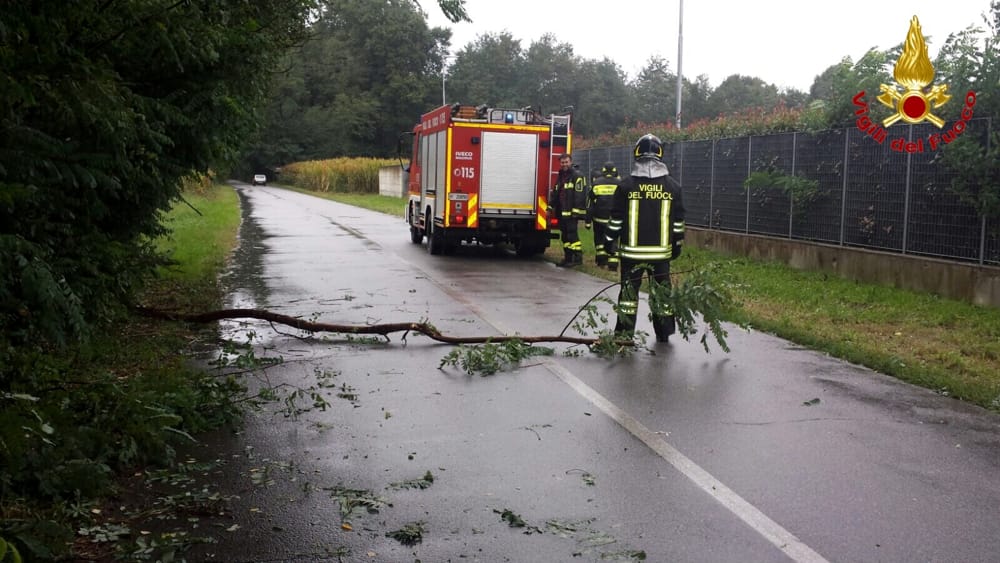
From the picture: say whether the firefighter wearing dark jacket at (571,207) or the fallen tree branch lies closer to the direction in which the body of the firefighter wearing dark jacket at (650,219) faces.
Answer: the firefighter wearing dark jacket

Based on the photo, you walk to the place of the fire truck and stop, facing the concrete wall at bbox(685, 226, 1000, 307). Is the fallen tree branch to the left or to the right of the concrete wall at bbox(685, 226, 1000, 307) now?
right

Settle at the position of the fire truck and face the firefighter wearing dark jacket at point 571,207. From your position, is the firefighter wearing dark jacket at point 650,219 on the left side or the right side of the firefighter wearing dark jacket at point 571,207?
right

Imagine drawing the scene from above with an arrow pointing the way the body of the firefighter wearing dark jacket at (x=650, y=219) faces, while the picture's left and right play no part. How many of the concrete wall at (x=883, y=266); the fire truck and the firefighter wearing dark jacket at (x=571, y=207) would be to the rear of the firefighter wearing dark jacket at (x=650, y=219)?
0

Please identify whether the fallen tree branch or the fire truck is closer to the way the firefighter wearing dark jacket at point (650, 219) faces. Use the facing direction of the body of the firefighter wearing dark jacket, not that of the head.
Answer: the fire truck

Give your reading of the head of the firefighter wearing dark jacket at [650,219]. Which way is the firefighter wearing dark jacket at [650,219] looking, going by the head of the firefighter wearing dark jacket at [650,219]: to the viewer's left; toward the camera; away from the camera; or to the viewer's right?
away from the camera

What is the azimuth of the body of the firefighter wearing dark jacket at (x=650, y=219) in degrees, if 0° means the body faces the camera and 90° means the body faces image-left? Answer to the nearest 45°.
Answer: approximately 180°

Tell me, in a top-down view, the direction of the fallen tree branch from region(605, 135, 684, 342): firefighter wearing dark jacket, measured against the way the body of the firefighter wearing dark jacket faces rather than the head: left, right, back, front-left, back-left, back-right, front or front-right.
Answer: left

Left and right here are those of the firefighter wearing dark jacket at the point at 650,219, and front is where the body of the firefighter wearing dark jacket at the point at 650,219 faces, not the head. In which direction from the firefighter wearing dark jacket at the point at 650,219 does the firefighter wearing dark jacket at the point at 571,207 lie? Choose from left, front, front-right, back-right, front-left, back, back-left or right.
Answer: front

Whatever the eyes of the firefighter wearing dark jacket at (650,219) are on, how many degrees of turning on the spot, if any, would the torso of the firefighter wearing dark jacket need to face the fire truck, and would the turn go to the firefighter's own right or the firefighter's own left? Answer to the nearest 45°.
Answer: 0° — they already face it
